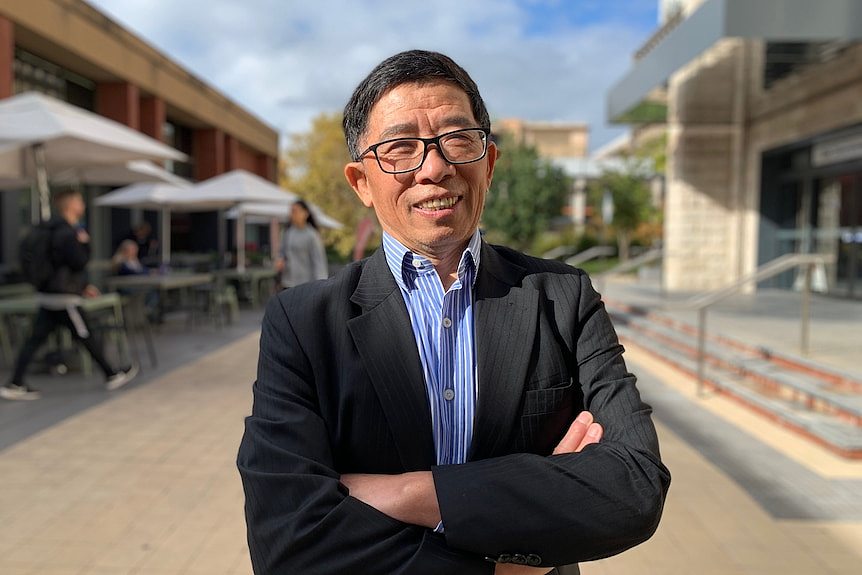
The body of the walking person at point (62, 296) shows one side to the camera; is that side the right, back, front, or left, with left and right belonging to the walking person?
right

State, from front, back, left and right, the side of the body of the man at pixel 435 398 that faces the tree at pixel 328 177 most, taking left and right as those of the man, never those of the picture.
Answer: back

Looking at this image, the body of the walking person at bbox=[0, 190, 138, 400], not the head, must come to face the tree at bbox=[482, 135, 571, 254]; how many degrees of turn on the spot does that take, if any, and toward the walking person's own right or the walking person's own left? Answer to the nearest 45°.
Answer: approximately 45° to the walking person's own left

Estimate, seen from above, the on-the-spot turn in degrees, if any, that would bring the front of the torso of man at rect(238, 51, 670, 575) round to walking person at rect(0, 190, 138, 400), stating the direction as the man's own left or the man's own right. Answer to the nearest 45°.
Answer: approximately 135° to the man's own right

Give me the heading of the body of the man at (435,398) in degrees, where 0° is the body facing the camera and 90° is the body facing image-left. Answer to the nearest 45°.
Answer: approximately 0°

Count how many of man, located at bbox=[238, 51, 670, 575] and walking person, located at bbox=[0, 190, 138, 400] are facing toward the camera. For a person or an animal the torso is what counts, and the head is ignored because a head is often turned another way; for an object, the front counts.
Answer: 1

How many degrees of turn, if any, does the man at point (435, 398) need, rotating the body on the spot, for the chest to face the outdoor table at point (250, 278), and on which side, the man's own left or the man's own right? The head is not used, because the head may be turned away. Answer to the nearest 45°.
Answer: approximately 180°

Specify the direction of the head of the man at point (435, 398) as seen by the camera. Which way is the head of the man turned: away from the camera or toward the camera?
toward the camera

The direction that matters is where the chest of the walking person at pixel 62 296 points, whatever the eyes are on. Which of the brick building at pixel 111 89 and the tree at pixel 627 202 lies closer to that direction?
the tree

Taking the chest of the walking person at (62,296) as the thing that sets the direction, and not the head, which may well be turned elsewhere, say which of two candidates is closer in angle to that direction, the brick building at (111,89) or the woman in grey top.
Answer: the woman in grey top

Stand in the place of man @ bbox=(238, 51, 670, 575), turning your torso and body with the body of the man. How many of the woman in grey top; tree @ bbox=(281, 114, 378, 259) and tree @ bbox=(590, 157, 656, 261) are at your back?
3

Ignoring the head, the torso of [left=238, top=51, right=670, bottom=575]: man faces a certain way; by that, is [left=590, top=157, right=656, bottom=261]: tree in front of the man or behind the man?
behind

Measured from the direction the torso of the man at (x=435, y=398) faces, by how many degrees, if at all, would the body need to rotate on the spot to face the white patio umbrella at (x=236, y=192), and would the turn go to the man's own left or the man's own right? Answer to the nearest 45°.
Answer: approximately 180°
